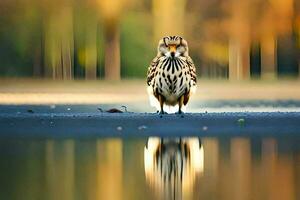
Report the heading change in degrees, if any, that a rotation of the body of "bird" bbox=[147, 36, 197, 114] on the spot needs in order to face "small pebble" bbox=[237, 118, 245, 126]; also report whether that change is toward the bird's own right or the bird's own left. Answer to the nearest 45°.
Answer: approximately 45° to the bird's own left

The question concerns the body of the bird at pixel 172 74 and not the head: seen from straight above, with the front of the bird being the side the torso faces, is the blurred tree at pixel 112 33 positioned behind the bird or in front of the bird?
behind

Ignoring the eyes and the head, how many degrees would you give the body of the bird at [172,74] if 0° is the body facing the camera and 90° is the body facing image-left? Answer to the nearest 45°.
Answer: approximately 0°

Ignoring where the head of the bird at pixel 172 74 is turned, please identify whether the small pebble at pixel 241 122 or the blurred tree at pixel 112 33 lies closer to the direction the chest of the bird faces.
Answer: the small pebble
